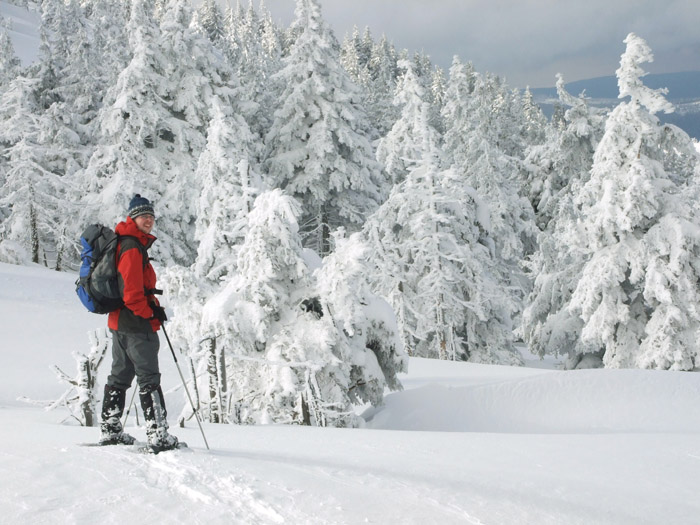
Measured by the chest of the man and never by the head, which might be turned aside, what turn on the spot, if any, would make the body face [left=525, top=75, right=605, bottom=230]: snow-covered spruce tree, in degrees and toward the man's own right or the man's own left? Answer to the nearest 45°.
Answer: approximately 45° to the man's own left

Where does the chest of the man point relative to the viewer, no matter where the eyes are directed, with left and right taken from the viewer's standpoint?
facing to the right of the viewer

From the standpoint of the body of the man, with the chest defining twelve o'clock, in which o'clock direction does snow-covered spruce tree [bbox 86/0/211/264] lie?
The snow-covered spruce tree is roughly at 9 o'clock from the man.

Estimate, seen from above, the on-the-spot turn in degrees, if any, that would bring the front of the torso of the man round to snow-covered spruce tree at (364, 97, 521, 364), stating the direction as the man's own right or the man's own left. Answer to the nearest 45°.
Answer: approximately 45° to the man's own left

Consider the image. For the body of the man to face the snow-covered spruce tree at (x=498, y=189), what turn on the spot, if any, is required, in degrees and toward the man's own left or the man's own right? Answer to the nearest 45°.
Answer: approximately 45° to the man's own left

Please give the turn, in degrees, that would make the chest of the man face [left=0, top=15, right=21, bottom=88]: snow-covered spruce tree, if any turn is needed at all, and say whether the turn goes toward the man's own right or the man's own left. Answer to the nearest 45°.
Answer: approximately 90° to the man's own left

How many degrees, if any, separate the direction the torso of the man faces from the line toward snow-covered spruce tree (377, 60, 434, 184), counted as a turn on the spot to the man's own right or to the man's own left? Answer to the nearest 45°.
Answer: approximately 45° to the man's own left
